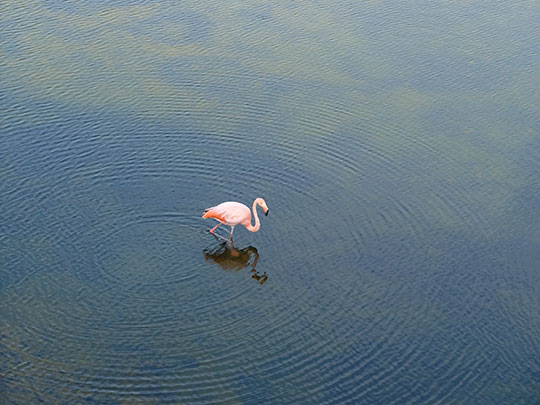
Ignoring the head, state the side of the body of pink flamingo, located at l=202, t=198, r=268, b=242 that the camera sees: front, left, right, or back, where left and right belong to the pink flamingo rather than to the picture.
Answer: right
